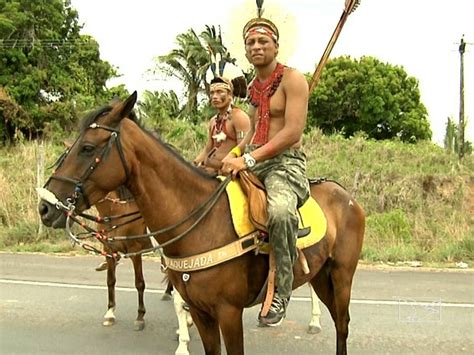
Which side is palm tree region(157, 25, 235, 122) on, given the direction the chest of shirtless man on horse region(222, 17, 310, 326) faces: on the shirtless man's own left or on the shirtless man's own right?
on the shirtless man's own right

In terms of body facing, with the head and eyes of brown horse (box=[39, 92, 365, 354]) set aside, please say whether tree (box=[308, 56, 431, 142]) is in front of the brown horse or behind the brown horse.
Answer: behind

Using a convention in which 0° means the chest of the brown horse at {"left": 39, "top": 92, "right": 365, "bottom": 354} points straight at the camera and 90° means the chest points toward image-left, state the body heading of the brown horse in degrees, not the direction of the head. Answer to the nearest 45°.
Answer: approximately 45°

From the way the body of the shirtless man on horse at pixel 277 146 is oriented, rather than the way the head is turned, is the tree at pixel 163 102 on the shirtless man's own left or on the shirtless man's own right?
on the shirtless man's own right

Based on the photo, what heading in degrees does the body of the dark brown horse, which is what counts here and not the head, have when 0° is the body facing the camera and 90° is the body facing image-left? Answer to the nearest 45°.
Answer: approximately 45°
